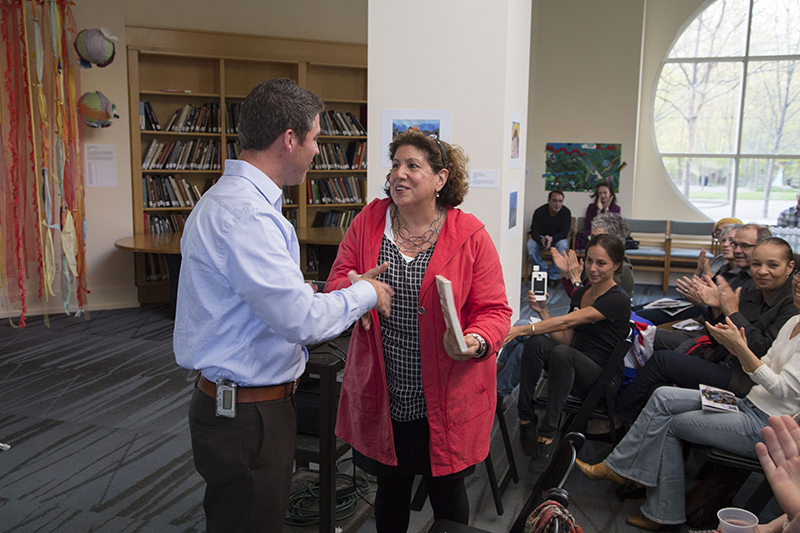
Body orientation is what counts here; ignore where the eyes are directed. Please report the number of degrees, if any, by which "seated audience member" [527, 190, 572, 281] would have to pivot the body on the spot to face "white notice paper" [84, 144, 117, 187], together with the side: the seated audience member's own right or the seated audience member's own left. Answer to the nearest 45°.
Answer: approximately 45° to the seated audience member's own right

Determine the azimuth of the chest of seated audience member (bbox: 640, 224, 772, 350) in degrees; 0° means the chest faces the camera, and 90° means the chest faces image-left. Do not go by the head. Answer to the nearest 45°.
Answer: approximately 45°

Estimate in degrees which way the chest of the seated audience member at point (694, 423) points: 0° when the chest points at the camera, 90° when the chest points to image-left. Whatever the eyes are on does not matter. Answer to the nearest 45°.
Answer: approximately 90°

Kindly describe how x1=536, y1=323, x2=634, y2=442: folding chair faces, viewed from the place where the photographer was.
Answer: facing to the left of the viewer

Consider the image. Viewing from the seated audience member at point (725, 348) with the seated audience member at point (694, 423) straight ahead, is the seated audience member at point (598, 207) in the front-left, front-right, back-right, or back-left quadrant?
back-right

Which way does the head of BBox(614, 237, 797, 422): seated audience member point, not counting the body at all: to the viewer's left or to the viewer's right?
to the viewer's left

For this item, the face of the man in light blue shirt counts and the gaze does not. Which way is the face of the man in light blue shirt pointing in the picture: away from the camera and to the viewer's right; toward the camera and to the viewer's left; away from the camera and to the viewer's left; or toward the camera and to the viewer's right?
away from the camera and to the viewer's right

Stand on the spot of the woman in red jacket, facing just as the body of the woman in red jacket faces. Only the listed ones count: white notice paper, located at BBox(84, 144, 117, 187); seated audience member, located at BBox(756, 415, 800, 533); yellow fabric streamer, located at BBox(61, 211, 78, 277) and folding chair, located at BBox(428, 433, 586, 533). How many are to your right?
2

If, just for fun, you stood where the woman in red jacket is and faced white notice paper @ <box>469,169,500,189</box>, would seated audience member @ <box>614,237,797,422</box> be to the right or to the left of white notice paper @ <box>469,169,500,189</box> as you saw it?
right

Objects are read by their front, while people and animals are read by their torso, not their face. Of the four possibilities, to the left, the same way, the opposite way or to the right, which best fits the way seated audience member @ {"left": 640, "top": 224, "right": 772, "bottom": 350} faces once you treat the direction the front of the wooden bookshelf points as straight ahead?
to the right

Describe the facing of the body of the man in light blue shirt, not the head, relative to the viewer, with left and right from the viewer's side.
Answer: facing away from the viewer and to the right of the viewer

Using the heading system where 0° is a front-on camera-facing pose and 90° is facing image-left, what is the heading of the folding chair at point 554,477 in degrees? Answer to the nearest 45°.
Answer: approximately 90°

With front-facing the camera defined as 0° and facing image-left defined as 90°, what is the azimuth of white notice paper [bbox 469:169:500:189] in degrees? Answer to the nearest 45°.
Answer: approximately 0°
